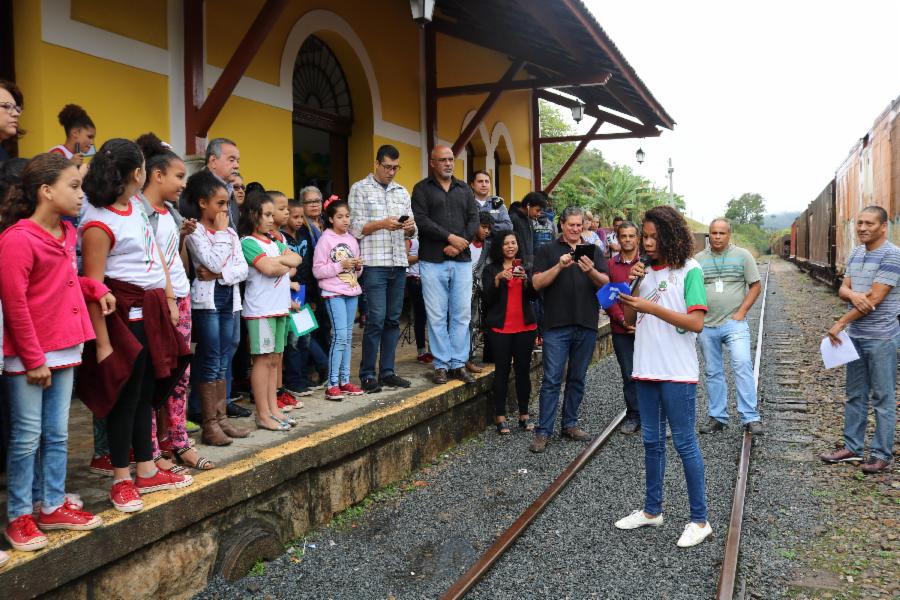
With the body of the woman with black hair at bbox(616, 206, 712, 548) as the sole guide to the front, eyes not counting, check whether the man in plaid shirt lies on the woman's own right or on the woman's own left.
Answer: on the woman's own right

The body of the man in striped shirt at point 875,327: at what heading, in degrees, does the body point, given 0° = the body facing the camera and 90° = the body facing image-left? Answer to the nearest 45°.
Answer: approximately 45°

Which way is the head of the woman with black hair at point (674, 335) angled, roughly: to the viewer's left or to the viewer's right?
to the viewer's left

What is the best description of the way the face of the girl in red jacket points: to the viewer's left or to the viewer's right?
to the viewer's right

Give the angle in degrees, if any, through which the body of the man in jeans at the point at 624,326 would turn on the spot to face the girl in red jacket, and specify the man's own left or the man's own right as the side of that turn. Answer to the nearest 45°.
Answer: approximately 45° to the man's own right

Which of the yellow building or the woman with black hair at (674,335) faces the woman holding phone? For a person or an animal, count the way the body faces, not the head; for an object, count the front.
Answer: the yellow building

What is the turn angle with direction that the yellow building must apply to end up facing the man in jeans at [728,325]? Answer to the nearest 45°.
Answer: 0° — it already faces them

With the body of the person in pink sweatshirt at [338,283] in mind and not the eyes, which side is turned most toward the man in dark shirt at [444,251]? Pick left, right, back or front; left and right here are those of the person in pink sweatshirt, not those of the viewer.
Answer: left

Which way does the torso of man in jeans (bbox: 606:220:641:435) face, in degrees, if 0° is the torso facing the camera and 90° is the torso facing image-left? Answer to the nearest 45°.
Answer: approximately 0°

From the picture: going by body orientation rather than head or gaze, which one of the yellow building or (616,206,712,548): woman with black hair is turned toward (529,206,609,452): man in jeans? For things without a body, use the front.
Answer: the yellow building
